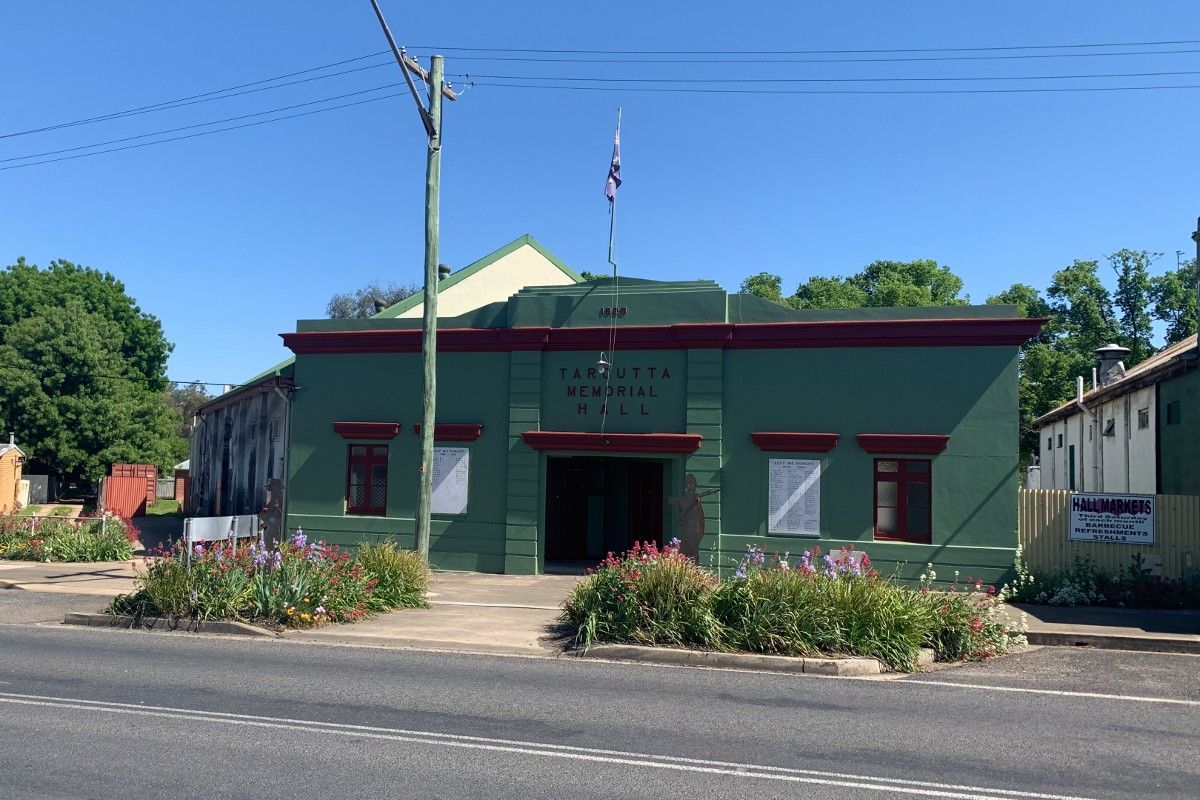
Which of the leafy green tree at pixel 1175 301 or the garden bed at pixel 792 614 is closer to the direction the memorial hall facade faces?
the garden bed

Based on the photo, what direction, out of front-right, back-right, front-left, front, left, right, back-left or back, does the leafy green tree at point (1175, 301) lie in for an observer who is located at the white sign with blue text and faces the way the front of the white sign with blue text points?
back

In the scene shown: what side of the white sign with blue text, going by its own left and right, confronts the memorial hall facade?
right

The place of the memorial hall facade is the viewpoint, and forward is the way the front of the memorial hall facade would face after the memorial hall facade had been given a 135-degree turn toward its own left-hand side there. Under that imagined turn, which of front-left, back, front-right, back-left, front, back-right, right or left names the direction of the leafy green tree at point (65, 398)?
left

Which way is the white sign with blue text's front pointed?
toward the camera

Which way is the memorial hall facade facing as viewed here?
toward the camera

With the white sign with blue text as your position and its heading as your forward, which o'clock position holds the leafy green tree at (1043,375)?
The leafy green tree is roughly at 6 o'clock from the white sign with blue text.

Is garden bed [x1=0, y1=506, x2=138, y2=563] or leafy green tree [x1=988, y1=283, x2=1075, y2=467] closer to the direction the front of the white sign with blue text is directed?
the garden bed

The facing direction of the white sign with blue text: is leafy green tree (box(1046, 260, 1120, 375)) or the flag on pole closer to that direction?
the flag on pole

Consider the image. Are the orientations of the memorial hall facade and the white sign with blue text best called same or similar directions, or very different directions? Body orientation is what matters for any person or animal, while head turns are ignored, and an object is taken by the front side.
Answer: same or similar directions

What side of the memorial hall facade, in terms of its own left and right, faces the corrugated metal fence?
left

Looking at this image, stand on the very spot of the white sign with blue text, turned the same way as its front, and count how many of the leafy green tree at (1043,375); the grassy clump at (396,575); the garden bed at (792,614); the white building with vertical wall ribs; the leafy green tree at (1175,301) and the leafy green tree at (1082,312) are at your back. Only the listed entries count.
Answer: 4

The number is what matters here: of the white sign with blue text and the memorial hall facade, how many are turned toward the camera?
2

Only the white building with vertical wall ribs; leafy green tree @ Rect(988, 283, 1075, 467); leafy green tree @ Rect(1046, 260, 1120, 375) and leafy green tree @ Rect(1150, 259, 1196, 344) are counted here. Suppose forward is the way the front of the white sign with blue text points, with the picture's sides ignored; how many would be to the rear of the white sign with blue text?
4

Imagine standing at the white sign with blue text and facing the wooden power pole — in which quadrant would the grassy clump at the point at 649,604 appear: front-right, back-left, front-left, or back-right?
front-left

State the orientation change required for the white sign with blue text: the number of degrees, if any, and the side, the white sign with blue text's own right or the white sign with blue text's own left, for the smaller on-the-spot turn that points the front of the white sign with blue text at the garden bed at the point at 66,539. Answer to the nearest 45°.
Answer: approximately 90° to the white sign with blue text's own right
